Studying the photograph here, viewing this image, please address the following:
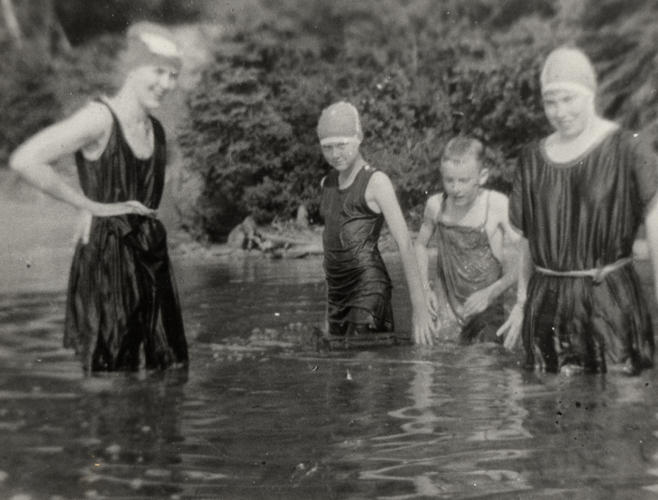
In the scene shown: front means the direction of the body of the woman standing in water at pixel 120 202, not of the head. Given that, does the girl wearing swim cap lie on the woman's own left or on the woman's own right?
on the woman's own left

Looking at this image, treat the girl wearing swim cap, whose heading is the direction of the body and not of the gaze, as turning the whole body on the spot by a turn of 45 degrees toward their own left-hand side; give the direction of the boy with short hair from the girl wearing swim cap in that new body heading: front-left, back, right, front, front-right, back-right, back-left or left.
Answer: left

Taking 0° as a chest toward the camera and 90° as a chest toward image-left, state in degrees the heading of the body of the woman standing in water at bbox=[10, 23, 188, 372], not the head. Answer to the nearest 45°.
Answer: approximately 315°

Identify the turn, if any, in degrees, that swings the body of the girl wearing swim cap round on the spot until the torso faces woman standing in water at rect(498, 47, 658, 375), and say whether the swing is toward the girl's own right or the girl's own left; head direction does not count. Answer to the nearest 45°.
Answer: approximately 90° to the girl's own left

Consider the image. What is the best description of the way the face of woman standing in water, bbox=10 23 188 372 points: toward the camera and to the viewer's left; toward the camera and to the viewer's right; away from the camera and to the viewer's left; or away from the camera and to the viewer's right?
toward the camera and to the viewer's right

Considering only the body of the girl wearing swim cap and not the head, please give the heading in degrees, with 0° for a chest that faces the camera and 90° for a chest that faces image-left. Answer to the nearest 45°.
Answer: approximately 45°
